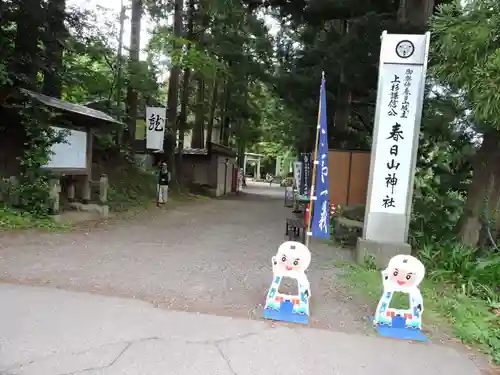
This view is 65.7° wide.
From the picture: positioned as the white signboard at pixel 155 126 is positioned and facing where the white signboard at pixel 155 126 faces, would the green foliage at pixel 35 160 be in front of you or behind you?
in front

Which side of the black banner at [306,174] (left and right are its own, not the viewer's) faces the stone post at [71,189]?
right

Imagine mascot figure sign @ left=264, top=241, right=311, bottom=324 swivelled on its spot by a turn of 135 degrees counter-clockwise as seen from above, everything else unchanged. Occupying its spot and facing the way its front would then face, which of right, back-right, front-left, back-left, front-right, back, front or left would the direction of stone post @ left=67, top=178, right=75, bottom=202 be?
left

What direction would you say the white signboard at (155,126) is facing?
toward the camera

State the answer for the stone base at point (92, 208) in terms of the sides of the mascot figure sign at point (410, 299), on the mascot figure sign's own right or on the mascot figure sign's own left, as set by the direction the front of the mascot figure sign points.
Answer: on the mascot figure sign's own right

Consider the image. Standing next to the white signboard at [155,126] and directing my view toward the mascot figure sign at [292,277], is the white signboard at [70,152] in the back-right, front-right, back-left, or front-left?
front-right

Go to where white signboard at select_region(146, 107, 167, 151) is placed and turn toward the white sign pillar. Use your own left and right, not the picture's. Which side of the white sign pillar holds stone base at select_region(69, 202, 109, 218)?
right

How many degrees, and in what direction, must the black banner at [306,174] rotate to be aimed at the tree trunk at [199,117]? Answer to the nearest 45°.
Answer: approximately 135° to its right

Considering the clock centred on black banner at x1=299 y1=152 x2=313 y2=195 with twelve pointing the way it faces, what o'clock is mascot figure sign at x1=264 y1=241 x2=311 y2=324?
The mascot figure sign is roughly at 12 o'clock from the black banner.

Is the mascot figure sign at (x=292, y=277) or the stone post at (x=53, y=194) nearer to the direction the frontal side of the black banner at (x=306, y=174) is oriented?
the mascot figure sign

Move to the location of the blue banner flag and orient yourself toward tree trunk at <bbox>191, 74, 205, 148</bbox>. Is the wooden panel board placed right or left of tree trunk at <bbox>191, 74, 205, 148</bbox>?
right

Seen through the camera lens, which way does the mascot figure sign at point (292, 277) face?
facing the viewer

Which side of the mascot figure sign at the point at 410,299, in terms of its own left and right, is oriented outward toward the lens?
front

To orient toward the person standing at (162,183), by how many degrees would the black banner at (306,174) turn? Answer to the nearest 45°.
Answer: approximately 90° to its right
